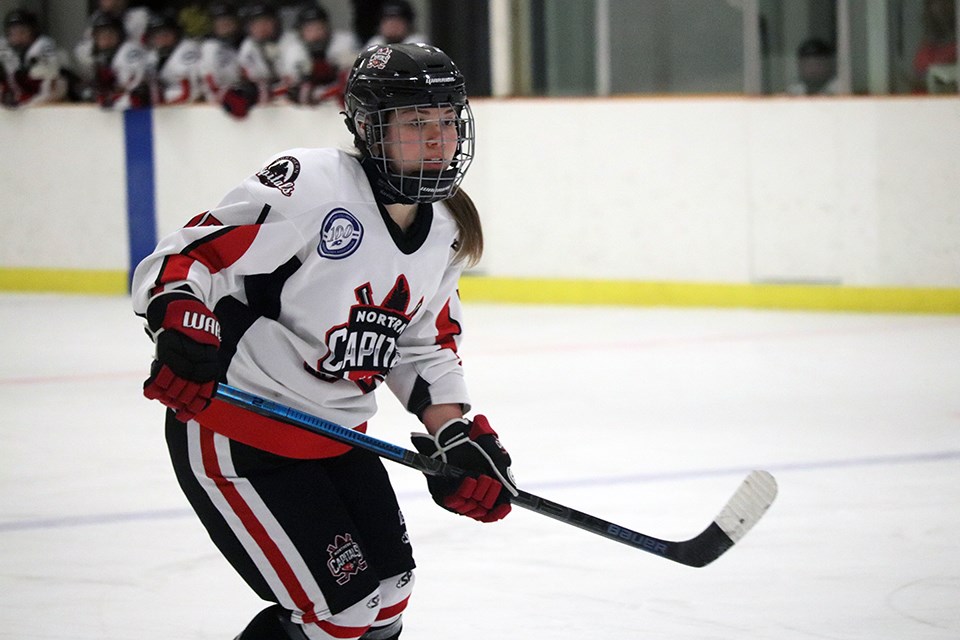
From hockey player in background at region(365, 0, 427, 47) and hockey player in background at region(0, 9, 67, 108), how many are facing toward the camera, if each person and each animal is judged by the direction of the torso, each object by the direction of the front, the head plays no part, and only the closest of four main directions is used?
2

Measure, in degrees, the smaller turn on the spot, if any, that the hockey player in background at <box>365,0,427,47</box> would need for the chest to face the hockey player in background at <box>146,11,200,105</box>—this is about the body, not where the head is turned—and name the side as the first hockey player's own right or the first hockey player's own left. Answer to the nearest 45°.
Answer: approximately 135° to the first hockey player's own right

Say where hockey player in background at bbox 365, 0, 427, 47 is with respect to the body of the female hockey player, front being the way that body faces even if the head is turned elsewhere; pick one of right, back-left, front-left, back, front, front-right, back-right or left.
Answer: back-left

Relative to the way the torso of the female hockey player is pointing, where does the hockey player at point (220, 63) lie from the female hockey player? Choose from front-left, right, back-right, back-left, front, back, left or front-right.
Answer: back-left

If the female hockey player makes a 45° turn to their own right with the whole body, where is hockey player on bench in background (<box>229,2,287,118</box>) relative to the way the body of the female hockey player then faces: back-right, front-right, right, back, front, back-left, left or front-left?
back

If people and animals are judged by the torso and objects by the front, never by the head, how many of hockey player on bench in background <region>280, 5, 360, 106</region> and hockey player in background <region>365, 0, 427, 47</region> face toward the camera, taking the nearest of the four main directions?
2

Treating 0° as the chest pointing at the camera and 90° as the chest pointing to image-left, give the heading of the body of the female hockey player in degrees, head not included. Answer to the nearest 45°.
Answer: approximately 315°

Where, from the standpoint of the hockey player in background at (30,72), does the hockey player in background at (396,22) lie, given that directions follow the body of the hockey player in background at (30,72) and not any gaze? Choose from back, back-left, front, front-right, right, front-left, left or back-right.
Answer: front-left
